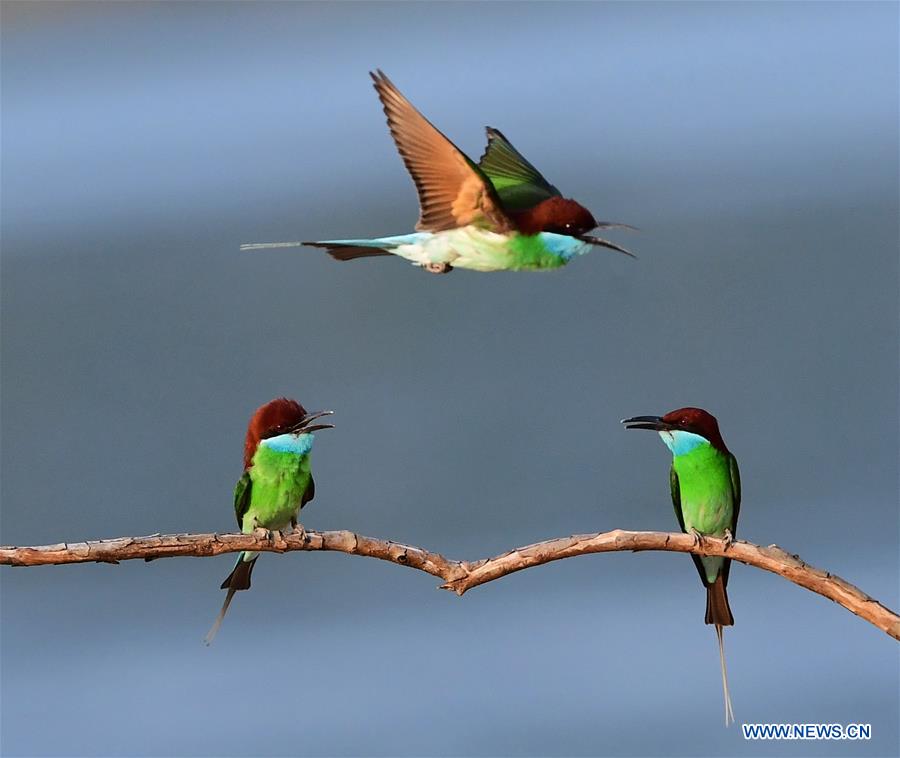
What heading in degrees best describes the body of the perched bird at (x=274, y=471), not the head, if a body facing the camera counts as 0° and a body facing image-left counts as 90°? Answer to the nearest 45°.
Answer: approximately 315°

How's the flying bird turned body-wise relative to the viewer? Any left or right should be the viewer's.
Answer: facing to the right of the viewer

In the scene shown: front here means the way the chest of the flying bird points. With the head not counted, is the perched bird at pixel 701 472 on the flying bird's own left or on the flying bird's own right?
on the flying bird's own left
